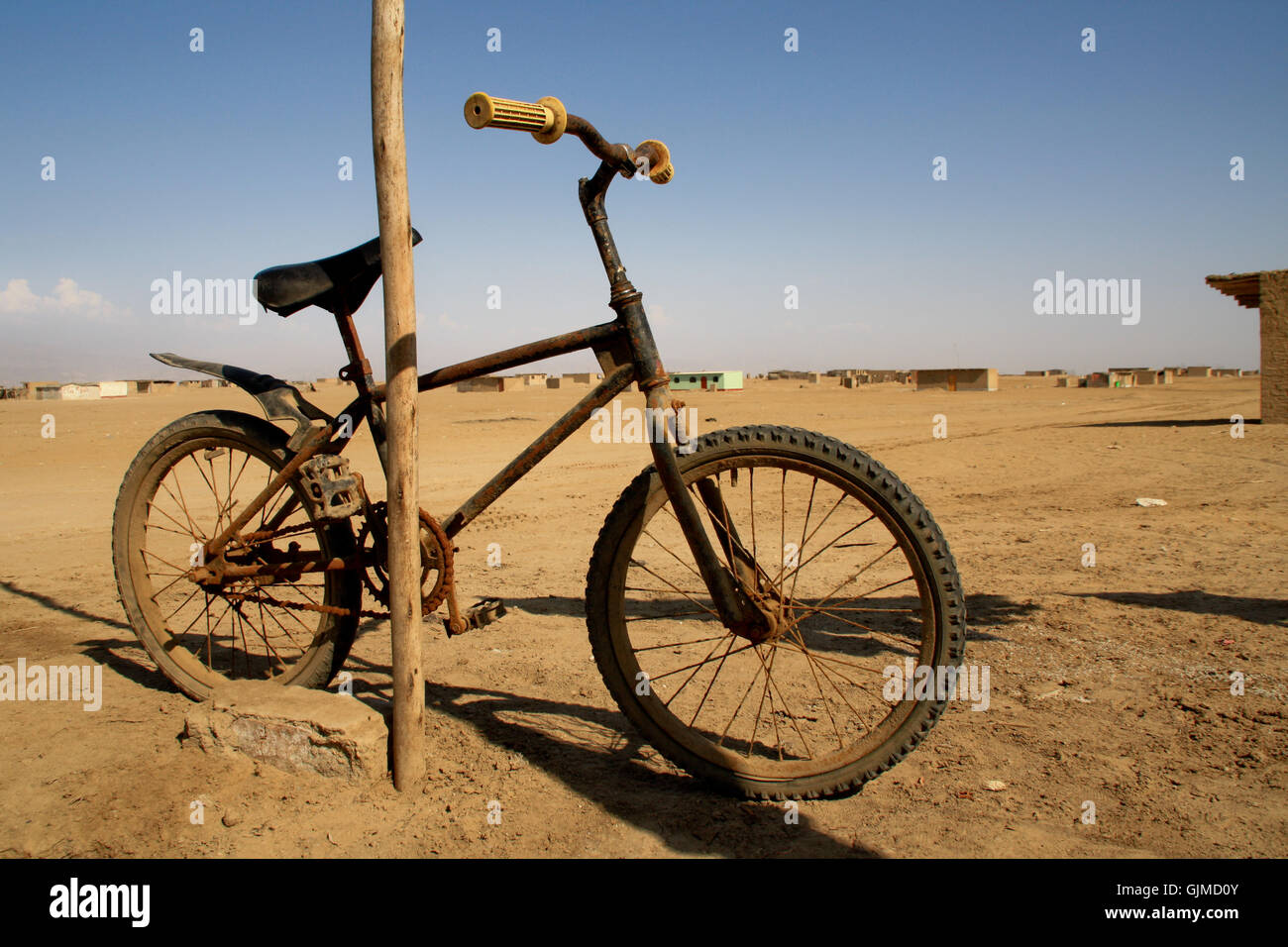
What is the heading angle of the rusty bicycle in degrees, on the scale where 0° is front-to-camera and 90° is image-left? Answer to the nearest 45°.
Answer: approximately 315°

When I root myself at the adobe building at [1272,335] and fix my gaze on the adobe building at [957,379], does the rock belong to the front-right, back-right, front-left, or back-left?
back-left

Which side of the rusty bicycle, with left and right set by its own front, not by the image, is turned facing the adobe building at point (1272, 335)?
left

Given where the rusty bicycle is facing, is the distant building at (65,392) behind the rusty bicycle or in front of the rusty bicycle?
behind

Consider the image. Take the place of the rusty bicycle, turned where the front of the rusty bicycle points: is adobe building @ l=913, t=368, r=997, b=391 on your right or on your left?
on your left
